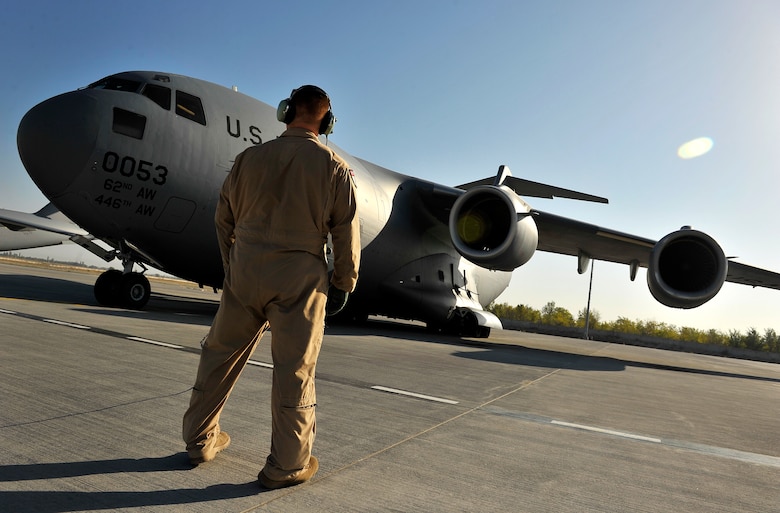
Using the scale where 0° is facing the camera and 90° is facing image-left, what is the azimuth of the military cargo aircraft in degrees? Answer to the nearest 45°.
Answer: approximately 45°

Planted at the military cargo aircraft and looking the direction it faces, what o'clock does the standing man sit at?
The standing man is roughly at 10 o'clock from the military cargo aircraft.
